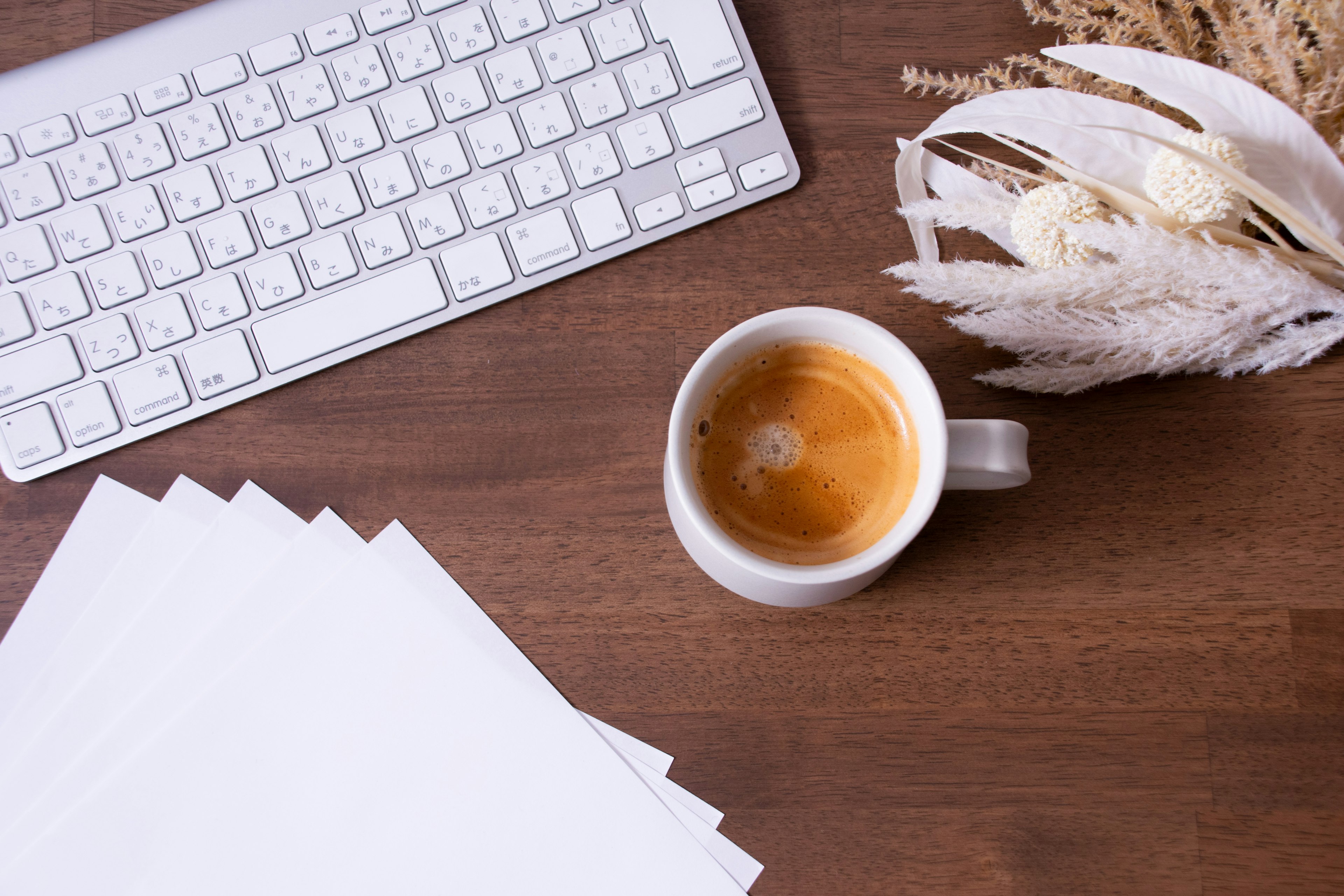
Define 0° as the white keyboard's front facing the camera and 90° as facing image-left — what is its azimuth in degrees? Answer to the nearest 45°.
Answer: approximately 0°
